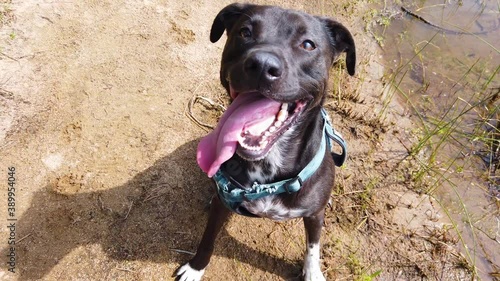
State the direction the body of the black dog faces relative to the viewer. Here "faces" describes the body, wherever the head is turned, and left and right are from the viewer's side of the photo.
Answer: facing the viewer
